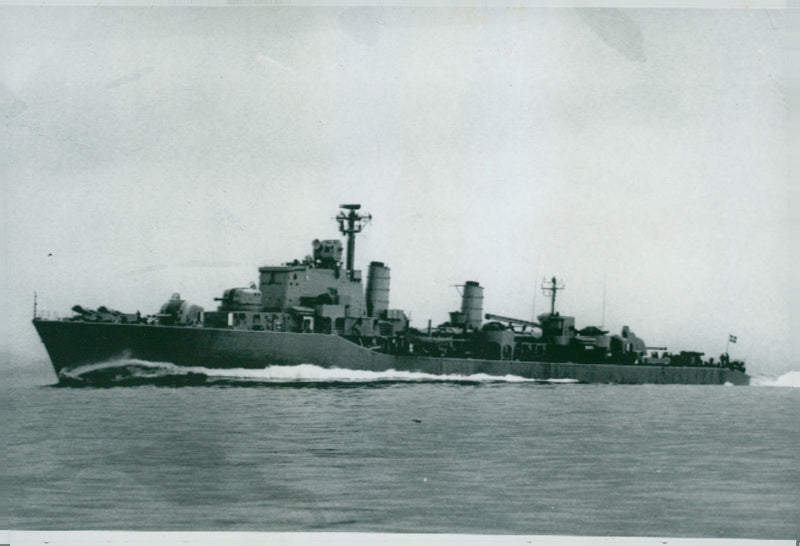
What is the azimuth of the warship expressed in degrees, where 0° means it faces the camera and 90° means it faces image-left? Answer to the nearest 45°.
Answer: approximately 90°
